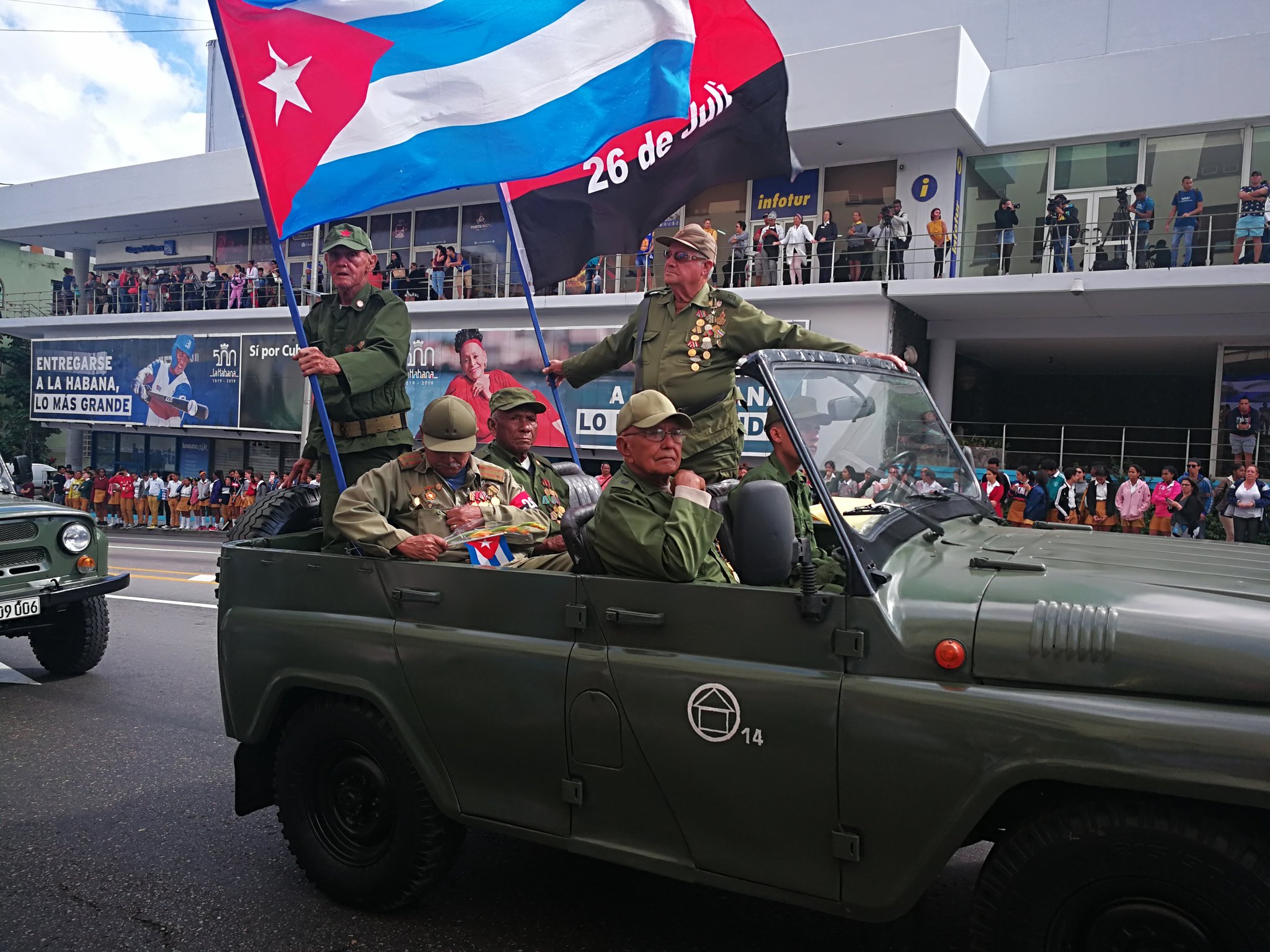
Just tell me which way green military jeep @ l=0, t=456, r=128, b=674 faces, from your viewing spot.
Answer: facing the viewer and to the right of the viewer

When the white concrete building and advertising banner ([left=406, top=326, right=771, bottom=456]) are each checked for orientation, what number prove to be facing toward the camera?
2

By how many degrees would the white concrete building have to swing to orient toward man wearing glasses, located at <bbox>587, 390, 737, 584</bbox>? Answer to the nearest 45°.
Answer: approximately 45° to its right

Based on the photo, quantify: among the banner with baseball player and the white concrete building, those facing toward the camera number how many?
2

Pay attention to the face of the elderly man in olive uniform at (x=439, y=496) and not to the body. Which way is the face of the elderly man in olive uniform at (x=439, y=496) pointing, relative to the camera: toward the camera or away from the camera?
toward the camera

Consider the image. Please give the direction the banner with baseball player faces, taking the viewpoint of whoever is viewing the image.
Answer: facing the viewer

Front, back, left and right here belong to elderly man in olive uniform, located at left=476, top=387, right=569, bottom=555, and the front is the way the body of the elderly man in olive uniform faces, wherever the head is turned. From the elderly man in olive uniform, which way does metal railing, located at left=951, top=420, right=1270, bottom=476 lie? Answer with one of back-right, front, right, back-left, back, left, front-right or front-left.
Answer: left

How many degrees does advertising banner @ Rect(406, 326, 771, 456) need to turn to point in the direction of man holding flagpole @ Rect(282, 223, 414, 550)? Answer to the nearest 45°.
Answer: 0° — it already faces them

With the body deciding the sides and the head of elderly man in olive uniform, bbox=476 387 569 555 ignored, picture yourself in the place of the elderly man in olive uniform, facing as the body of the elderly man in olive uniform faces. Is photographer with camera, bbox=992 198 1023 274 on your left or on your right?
on your left

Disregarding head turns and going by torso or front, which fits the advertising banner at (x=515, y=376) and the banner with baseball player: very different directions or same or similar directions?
same or similar directions

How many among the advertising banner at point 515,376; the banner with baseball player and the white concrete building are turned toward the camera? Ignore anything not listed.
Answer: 3

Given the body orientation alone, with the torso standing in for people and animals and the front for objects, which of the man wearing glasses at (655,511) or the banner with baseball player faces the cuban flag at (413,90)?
the banner with baseball player

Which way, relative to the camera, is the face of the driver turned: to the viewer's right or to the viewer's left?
to the viewer's right

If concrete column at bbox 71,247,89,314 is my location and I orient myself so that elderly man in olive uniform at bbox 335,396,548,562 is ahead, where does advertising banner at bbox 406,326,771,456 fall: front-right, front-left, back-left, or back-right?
front-left

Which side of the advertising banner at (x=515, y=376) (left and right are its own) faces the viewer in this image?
front

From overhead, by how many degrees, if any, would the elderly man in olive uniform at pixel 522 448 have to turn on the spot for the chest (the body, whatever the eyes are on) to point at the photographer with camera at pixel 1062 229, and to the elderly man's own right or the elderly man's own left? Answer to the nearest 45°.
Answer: approximately 90° to the elderly man's own left

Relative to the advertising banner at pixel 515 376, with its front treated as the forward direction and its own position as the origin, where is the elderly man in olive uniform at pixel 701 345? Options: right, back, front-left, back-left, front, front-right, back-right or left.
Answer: front

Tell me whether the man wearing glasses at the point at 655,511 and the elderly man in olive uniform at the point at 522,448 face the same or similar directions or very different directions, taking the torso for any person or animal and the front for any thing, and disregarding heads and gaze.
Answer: same or similar directions
